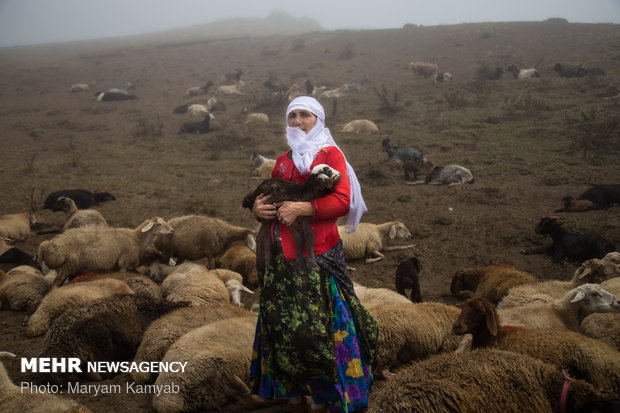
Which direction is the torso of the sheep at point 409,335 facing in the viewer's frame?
to the viewer's left

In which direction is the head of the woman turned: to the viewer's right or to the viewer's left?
to the viewer's left

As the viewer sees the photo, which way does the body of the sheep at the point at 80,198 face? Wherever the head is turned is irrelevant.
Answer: to the viewer's right

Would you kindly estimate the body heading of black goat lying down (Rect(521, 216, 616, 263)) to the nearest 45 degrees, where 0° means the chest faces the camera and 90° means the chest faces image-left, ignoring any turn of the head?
approximately 90°

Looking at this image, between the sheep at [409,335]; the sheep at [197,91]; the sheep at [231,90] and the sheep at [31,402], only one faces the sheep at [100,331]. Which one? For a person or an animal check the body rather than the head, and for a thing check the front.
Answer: the sheep at [409,335]

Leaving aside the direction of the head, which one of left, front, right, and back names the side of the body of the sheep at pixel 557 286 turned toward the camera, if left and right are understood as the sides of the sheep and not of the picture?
right

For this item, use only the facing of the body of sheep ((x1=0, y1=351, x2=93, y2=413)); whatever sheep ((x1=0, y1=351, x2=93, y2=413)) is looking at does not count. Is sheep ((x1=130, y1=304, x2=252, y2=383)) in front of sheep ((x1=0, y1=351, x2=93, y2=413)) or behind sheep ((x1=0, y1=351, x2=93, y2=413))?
behind

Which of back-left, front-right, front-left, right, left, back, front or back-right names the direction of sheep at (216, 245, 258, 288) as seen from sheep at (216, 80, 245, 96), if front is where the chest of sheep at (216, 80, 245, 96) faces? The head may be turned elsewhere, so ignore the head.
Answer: right

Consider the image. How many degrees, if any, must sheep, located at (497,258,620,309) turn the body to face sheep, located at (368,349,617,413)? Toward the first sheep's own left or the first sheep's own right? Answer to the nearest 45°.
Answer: approximately 90° to the first sheep's own right

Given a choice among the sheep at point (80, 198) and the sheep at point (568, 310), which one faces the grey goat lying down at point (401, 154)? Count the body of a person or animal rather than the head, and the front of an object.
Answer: the sheep at point (80, 198)

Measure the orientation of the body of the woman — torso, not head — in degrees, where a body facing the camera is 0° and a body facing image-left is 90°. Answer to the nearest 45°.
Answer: approximately 45°
